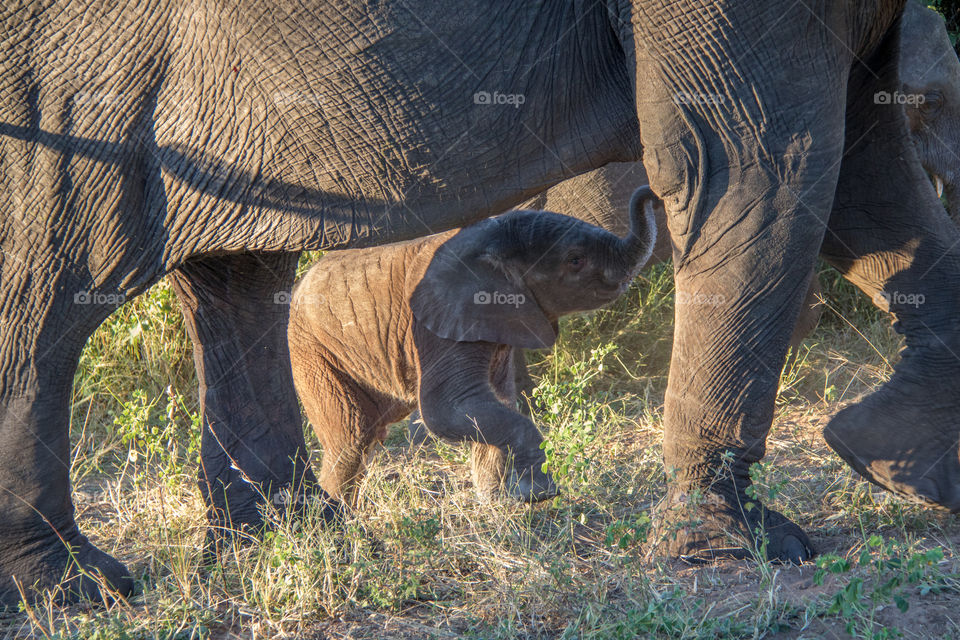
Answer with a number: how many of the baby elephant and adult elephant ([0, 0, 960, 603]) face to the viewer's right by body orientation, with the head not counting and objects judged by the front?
2

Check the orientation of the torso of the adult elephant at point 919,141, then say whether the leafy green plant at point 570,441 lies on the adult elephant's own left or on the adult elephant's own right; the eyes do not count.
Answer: on the adult elephant's own right

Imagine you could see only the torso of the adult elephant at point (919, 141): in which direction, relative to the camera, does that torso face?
to the viewer's right

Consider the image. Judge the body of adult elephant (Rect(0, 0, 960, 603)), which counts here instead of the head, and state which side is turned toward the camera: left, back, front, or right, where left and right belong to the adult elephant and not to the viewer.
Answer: right

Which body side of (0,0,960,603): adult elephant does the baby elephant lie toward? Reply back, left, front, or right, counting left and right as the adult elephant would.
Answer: left

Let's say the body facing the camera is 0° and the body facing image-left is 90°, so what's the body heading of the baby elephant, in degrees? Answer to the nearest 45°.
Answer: approximately 270°
